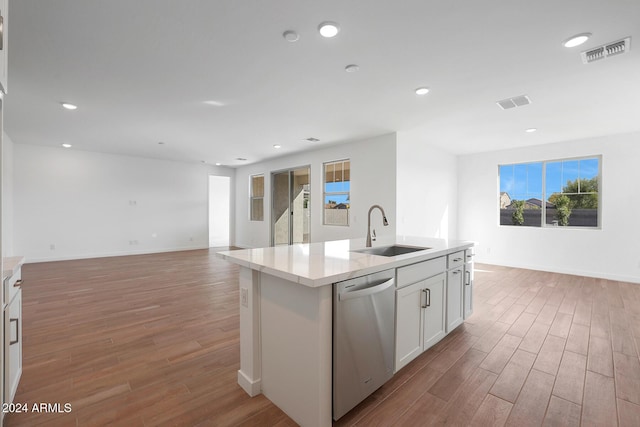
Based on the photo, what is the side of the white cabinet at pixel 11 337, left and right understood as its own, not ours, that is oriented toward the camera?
right

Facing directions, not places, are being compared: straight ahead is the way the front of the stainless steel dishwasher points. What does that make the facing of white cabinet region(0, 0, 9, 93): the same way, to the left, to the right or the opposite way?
to the left

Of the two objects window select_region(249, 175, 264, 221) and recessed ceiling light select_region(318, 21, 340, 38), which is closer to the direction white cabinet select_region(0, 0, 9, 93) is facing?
the recessed ceiling light

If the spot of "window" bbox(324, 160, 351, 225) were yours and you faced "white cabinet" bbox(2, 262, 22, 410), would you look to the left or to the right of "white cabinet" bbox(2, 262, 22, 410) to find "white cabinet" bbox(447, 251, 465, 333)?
left

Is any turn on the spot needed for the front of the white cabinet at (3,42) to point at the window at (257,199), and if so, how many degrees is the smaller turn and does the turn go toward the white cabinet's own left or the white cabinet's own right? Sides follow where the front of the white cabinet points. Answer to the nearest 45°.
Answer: approximately 45° to the white cabinet's own left

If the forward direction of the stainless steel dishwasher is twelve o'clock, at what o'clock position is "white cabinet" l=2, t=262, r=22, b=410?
The white cabinet is roughly at 4 o'clock from the stainless steel dishwasher.

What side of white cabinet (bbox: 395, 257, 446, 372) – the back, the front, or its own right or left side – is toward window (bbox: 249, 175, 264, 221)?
back

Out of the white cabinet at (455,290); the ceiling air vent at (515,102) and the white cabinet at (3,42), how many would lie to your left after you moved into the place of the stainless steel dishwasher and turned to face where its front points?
2

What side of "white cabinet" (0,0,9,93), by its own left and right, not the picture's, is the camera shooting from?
right

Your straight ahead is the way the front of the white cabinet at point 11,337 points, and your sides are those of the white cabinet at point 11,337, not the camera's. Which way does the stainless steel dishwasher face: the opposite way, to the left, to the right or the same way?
to the right
